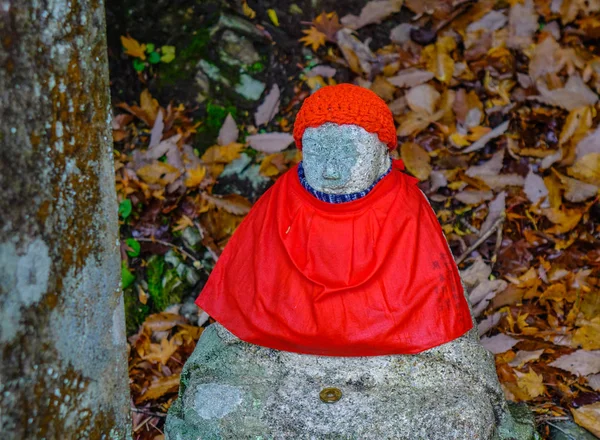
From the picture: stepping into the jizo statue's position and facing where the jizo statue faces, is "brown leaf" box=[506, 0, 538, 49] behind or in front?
behind

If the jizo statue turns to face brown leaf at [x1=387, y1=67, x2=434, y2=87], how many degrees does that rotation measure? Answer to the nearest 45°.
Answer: approximately 180°

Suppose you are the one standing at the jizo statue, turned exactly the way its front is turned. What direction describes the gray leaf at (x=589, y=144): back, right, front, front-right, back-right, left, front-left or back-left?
back-left

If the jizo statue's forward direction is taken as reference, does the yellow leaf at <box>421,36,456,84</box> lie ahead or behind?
behind

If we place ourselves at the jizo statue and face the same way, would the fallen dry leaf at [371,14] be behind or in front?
behind

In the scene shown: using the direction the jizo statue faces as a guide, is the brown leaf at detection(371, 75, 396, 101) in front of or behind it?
behind

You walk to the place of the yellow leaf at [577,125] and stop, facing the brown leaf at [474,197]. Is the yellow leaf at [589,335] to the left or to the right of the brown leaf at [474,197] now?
left

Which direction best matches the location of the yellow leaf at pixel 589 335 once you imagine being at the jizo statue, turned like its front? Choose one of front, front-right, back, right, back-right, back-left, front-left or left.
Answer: back-left

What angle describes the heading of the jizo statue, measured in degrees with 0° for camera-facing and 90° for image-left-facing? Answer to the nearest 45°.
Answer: approximately 0°

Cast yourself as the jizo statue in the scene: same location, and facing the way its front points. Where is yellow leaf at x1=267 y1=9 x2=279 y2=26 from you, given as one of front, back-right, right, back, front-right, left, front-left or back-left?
back

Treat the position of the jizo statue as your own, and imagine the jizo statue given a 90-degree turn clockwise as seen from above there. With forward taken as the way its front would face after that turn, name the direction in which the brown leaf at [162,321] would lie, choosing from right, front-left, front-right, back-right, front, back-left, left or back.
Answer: front-right

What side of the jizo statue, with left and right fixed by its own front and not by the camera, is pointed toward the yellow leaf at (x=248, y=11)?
back

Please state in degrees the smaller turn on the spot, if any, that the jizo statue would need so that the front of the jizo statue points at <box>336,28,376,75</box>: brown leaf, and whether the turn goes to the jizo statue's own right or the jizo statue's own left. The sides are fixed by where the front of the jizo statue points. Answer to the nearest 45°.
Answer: approximately 180°

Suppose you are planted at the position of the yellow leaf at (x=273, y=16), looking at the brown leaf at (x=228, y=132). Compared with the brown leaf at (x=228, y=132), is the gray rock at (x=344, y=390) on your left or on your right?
left

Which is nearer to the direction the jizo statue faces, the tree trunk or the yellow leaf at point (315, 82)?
the tree trunk

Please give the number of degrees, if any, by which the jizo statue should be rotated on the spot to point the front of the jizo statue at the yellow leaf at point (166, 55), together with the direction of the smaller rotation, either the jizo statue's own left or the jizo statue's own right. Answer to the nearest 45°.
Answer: approximately 135° to the jizo statue's own right

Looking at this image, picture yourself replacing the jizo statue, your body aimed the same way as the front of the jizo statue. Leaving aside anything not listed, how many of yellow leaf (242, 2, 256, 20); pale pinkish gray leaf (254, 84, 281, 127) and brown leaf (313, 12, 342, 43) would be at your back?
3

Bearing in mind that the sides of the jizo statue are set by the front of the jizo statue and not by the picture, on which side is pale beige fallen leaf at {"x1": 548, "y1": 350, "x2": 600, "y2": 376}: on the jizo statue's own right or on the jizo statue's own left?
on the jizo statue's own left
